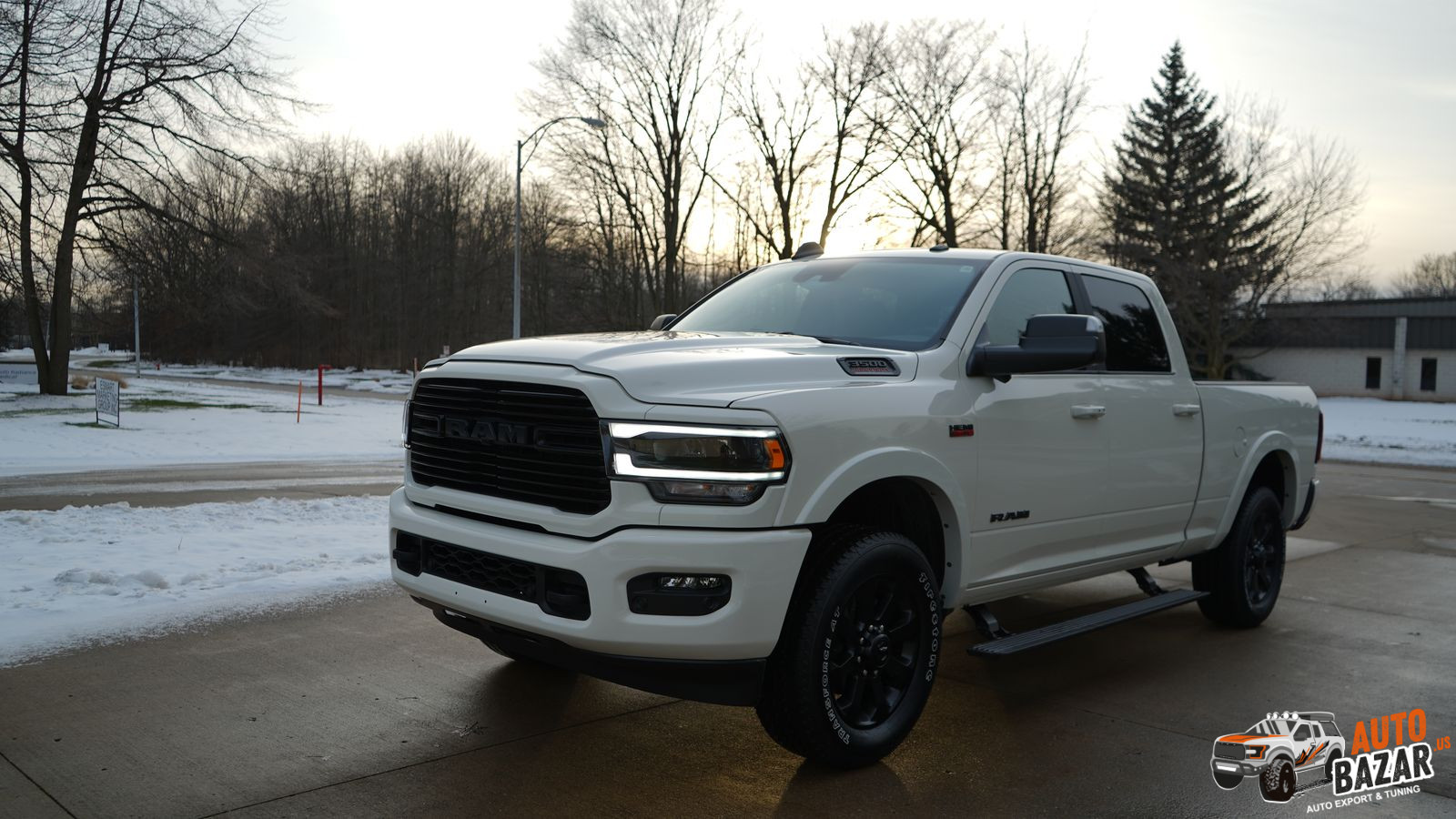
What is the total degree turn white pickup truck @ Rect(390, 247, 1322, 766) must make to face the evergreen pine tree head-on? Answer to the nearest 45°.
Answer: approximately 135° to its right

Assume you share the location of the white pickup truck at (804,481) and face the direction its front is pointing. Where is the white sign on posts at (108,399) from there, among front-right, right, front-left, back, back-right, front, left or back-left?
right

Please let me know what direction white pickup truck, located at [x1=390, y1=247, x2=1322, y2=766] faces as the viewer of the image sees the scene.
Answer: facing the viewer and to the left of the viewer

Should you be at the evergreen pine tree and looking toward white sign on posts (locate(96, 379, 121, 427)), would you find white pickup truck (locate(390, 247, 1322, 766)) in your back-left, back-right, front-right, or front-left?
front-left
